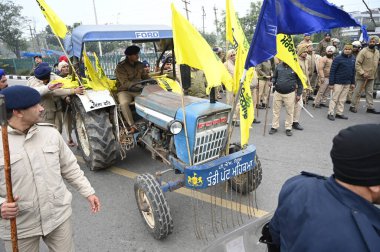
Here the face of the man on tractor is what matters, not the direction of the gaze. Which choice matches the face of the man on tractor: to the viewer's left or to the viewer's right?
to the viewer's right

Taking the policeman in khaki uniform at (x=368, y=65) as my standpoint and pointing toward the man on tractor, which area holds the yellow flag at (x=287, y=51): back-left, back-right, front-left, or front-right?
front-left

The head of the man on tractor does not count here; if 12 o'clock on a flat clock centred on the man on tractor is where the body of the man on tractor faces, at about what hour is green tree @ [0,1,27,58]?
The green tree is roughly at 7 o'clock from the man on tractor.

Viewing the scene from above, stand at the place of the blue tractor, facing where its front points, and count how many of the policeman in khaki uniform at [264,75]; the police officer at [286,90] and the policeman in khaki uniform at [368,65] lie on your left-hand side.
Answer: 3

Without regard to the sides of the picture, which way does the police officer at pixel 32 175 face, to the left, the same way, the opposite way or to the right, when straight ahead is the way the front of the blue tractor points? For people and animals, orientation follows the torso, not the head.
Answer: the same way

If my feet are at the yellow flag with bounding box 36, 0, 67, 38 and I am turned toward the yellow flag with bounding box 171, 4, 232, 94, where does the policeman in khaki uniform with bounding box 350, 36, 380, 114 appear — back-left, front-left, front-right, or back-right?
front-left

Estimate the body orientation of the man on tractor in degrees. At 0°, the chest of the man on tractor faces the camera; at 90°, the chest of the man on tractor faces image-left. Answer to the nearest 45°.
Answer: approximately 315°

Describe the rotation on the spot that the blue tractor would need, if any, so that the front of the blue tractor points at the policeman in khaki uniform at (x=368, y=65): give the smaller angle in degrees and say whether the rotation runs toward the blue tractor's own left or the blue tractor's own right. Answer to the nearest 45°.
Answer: approximately 90° to the blue tractor's own left

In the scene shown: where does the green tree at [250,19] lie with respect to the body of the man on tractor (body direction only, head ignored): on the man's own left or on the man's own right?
on the man's own left

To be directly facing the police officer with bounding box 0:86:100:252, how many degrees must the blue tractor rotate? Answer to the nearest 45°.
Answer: approximately 90° to its right

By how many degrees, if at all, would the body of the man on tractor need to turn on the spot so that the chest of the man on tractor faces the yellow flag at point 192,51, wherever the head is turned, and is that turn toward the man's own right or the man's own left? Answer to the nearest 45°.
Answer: approximately 45° to the man's own right
